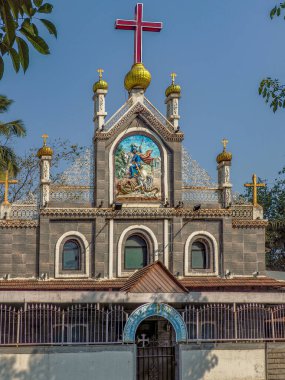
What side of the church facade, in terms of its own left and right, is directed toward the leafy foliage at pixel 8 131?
right

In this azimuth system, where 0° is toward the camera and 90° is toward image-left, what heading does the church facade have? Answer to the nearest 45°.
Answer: approximately 0°
